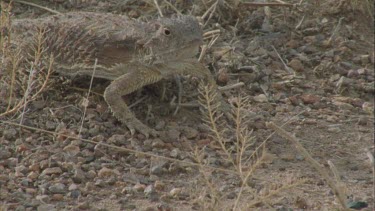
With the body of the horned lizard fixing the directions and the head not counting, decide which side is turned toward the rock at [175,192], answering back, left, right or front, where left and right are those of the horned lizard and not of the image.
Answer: right

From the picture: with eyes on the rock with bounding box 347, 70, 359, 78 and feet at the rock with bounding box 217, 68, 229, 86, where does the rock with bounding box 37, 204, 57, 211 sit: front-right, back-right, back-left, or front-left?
back-right

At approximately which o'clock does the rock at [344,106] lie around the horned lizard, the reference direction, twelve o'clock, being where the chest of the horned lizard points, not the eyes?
The rock is roughly at 12 o'clock from the horned lizard.

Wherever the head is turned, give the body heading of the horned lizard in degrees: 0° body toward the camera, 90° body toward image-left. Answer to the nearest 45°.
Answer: approximately 270°

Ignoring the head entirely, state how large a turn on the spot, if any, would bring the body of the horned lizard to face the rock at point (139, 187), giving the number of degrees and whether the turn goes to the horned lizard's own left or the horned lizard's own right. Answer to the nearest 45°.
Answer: approximately 90° to the horned lizard's own right

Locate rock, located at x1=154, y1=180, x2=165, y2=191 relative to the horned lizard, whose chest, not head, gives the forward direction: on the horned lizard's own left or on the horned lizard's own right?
on the horned lizard's own right

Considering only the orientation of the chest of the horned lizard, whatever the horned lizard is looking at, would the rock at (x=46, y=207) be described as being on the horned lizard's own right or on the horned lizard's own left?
on the horned lizard's own right

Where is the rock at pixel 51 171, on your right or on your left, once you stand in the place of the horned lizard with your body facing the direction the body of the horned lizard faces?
on your right

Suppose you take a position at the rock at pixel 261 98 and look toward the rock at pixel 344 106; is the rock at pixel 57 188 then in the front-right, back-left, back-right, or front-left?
back-right
